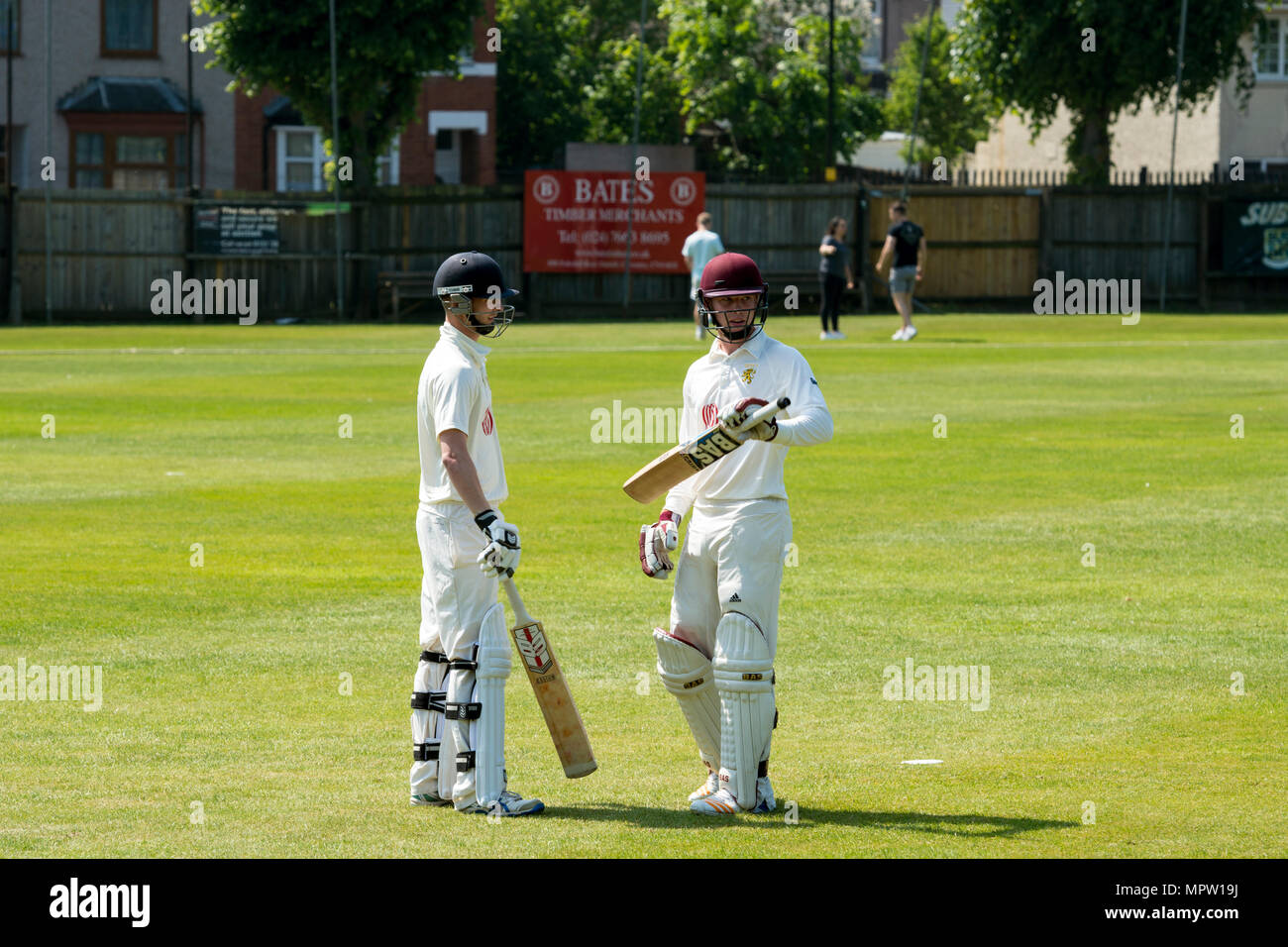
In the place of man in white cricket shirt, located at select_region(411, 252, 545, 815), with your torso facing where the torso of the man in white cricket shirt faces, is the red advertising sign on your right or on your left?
on your left

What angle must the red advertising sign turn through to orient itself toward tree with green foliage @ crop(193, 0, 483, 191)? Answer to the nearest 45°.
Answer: approximately 90° to its right

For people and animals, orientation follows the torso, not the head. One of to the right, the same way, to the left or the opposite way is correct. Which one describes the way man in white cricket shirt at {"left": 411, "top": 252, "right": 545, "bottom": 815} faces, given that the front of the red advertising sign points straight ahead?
to the left

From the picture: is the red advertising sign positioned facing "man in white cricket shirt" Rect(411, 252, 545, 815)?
yes

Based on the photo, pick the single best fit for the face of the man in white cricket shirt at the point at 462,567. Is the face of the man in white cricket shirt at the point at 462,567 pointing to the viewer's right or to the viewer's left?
to the viewer's right

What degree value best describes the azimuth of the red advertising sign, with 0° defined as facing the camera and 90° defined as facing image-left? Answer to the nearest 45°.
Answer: approximately 0°

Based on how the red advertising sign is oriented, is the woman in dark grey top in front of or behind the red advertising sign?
in front

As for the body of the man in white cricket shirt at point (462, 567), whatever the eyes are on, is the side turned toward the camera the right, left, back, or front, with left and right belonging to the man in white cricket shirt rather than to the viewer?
right

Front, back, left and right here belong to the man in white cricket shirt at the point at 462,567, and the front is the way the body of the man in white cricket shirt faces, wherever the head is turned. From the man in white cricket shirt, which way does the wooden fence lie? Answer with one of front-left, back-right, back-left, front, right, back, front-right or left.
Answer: left

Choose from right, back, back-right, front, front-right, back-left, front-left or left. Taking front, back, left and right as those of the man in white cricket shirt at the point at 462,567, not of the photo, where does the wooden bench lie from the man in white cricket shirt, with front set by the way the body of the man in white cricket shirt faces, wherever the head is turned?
left

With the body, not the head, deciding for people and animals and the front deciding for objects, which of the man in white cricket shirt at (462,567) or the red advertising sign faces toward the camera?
the red advertising sign

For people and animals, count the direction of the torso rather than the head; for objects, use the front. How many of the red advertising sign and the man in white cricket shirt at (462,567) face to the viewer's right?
1
